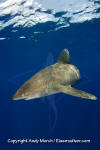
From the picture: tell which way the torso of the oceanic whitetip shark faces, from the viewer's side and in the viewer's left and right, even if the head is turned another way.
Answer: facing the viewer and to the left of the viewer
